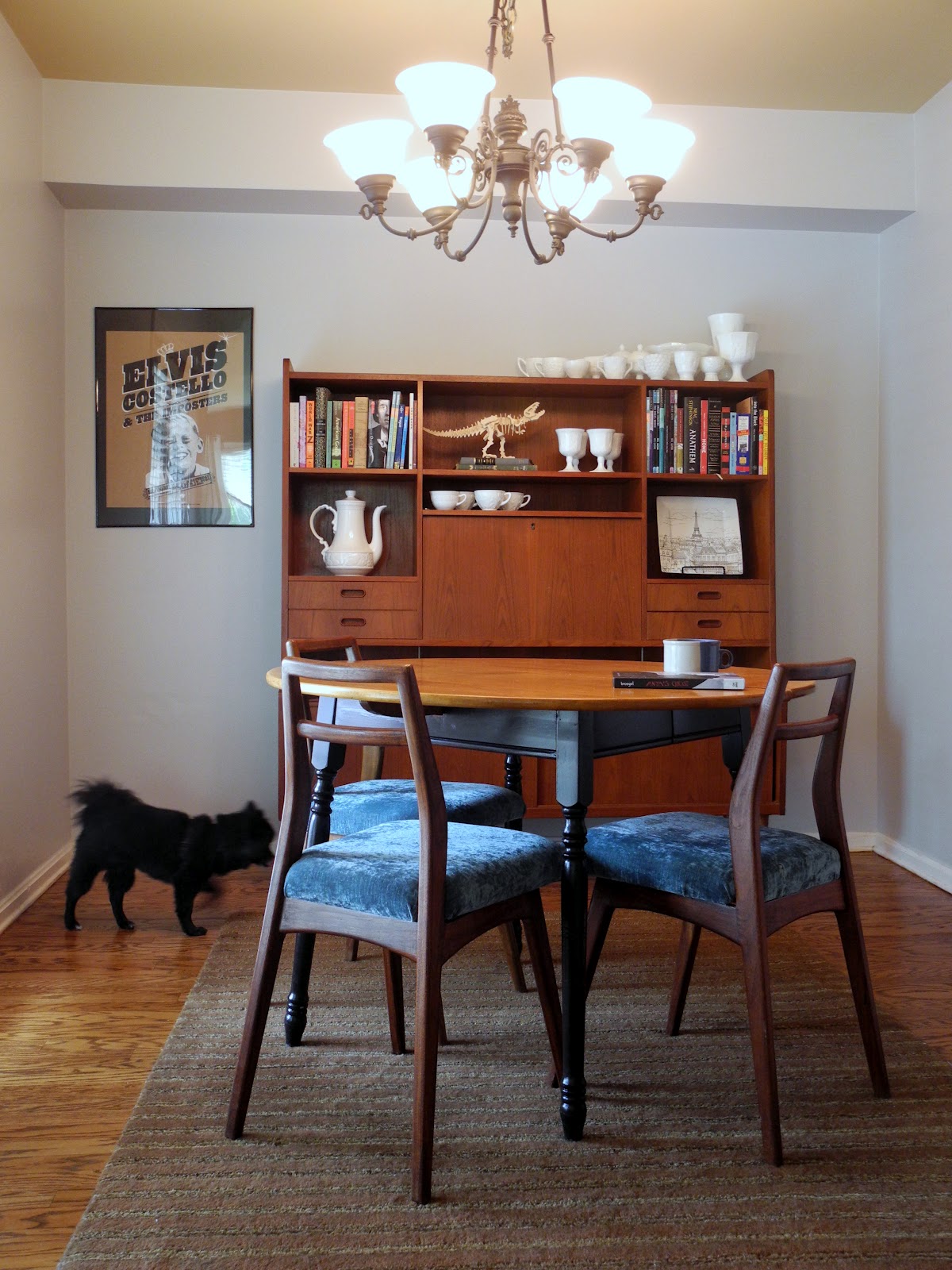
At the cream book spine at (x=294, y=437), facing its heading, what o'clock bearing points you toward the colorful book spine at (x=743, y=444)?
the colorful book spine at (x=743, y=444) is roughly at 9 o'clock from the cream book spine at (x=294, y=437).

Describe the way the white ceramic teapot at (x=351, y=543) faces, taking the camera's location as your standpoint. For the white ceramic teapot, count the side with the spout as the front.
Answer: facing to the right of the viewer

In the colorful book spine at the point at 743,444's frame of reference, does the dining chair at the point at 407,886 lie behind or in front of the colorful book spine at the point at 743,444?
in front

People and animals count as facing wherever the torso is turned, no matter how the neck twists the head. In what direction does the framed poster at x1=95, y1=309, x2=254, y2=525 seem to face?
toward the camera

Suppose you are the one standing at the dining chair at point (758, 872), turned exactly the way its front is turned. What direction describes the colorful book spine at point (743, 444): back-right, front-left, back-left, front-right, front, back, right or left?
front-right

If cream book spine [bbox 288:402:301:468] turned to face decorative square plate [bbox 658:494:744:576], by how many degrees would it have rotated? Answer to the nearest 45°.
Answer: approximately 90° to its left

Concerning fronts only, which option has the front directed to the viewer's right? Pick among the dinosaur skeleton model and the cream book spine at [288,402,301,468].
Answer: the dinosaur skeleton model

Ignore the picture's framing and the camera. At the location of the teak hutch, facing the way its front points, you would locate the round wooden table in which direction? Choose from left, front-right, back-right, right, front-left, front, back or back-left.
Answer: front

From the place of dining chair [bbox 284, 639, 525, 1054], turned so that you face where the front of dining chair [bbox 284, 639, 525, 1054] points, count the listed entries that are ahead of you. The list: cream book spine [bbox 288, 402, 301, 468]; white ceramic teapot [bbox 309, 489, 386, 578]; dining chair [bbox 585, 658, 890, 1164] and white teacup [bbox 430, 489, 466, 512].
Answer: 1

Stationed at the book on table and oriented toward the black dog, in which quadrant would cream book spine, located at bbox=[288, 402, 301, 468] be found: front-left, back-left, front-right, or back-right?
front-right

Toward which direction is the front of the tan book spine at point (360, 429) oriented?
toward the camera

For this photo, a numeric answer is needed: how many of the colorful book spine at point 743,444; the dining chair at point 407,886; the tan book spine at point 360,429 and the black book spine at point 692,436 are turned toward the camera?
3

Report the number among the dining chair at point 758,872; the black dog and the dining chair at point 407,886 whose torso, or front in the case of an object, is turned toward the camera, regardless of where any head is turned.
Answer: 0

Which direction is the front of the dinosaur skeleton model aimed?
to the viewer's right
